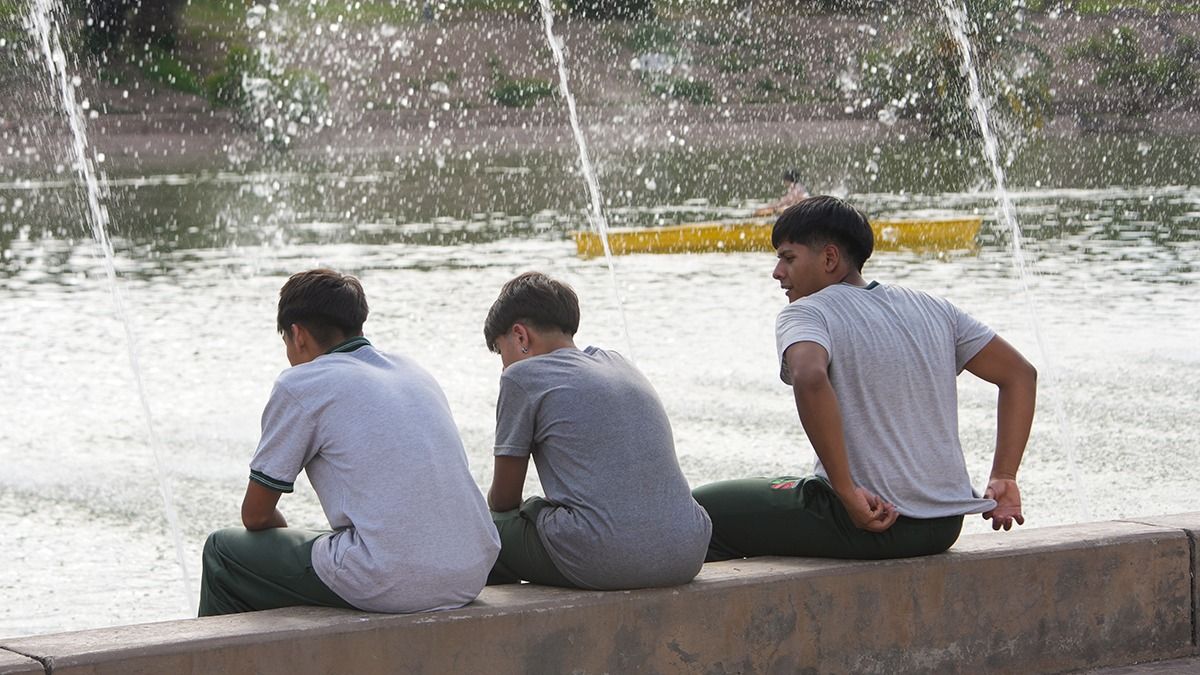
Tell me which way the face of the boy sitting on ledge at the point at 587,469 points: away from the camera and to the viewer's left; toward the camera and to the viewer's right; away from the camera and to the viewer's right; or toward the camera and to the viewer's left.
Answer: away from the camera and to the viewer's left

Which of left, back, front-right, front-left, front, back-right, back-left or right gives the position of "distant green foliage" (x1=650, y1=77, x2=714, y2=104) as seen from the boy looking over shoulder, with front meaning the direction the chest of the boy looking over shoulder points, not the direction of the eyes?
front-right

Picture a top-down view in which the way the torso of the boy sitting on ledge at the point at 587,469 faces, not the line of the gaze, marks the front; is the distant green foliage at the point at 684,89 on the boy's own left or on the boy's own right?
on the boy's own right

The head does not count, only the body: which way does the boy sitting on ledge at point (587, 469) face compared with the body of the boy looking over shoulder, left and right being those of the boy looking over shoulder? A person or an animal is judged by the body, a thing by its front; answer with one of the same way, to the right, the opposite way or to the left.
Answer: the same way

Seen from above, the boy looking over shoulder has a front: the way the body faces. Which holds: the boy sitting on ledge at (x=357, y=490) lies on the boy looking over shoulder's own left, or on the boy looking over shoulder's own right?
on the boy looking over shoulder's own left

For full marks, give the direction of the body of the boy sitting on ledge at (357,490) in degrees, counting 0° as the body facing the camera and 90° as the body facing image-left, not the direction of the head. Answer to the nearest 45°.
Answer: approximately 135°

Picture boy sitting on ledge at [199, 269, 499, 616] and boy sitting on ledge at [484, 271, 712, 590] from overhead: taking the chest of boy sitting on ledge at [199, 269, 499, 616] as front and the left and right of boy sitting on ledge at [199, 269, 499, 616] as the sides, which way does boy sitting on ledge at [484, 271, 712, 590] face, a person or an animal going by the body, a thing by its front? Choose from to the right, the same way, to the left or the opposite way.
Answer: the same way

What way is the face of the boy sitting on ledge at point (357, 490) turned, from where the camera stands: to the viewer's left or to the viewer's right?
to the viewer's left

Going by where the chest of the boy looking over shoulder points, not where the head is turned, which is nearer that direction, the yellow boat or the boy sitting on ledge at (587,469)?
the yellow boat

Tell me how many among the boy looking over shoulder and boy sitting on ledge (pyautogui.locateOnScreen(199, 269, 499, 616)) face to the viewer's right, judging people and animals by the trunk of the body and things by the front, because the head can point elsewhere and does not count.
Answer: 0

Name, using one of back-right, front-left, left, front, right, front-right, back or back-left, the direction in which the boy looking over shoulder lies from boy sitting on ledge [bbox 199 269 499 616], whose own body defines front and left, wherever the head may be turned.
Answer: back-right

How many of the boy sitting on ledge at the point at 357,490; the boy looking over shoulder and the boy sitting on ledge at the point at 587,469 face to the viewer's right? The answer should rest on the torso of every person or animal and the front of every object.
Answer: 0

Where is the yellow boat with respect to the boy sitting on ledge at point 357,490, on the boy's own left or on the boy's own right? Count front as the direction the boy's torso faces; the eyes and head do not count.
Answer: on the boy's own right

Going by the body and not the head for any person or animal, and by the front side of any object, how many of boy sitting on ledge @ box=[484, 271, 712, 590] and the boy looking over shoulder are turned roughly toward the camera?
0

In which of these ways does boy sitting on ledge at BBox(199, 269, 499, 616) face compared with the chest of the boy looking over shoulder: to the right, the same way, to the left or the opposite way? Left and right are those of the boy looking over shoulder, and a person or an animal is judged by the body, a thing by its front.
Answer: the same way

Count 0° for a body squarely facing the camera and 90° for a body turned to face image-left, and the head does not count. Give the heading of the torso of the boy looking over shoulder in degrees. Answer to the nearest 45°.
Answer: approximately 135°

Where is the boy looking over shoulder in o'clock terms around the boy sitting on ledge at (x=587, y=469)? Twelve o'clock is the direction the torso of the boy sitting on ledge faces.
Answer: The boy looking over shoulder is roughly at 4 o'clock from the boy sitting on ledge.
